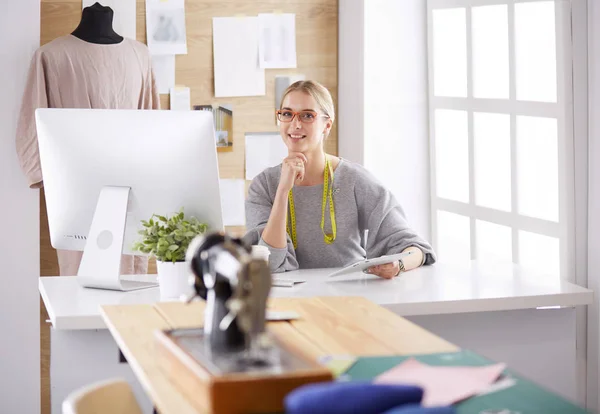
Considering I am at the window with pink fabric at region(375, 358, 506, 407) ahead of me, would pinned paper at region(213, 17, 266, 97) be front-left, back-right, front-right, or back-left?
back-right

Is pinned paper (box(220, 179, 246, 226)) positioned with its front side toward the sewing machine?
yes

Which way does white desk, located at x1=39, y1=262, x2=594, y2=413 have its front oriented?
away from the camera

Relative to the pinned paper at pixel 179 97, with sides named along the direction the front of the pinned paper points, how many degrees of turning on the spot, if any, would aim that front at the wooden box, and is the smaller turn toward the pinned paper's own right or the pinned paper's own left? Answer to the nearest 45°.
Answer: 0° — it already faces it

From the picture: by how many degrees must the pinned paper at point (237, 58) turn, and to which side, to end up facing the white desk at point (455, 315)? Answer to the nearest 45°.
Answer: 0° — it already faces it
